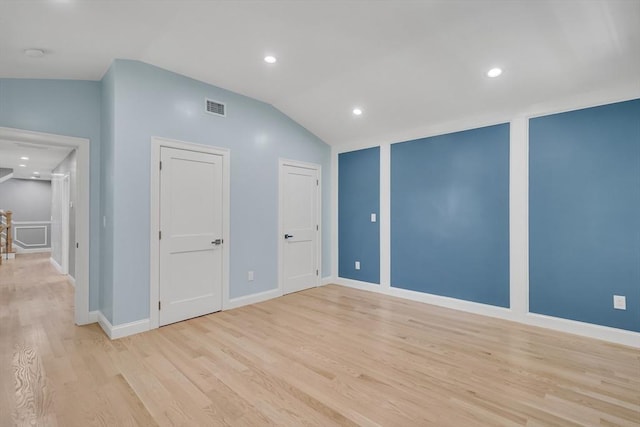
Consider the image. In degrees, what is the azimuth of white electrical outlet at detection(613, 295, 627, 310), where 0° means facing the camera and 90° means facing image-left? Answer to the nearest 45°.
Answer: approximately 0°

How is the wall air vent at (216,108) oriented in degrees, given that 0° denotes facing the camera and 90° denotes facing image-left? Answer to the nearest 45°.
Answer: approximately 315°

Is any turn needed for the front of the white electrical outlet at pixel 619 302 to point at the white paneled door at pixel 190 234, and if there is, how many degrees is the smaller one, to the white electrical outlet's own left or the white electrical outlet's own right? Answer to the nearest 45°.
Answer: approximately 45° to the white electrical outlet's own right

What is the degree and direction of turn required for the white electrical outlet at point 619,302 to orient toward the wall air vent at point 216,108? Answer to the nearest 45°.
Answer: approximately 45° to its right

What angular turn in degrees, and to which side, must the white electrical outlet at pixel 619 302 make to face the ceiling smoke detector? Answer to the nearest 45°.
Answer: approximately 45° to its right

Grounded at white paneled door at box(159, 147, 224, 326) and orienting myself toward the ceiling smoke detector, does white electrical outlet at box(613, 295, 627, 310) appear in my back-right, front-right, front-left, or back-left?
back-left
